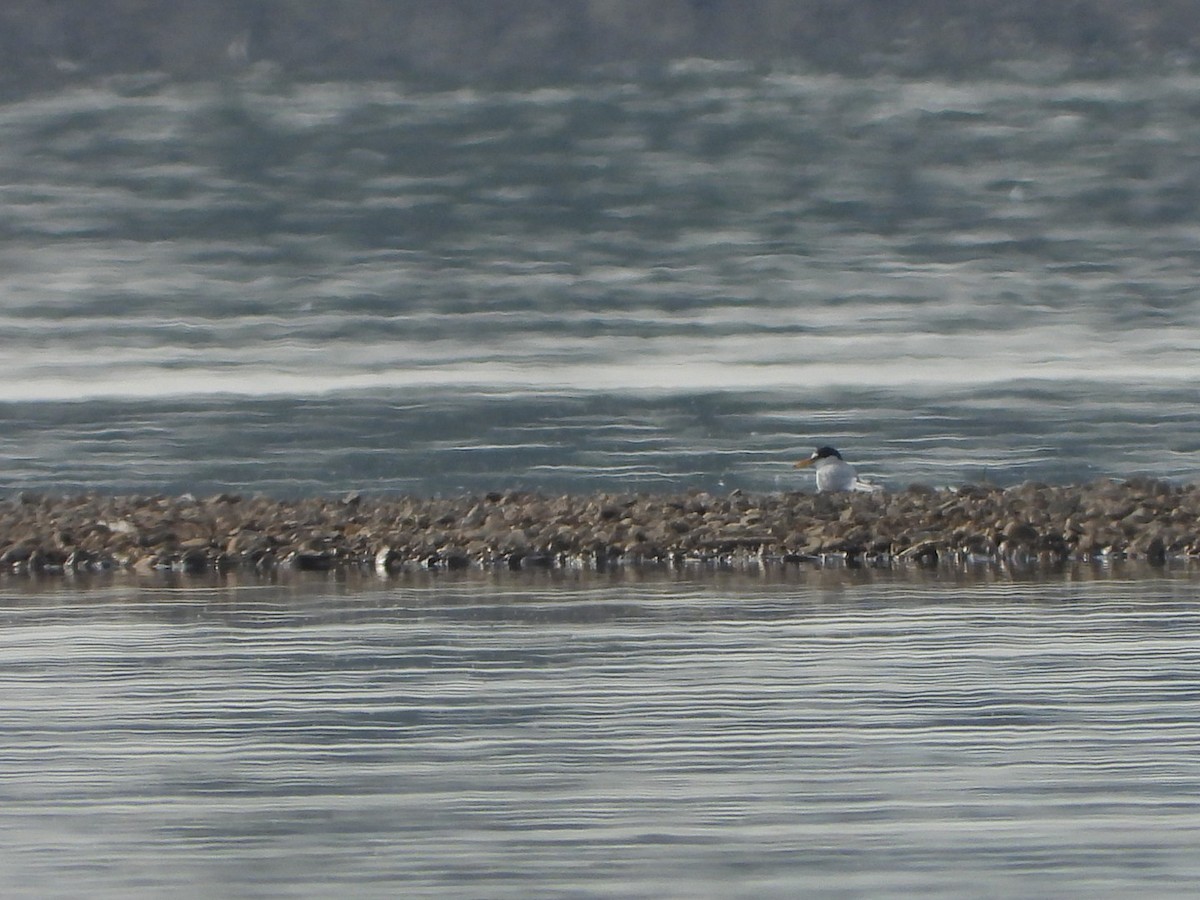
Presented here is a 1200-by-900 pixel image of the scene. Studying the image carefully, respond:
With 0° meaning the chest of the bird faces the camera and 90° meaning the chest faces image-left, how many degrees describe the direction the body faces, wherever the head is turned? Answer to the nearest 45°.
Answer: approximately 90°
